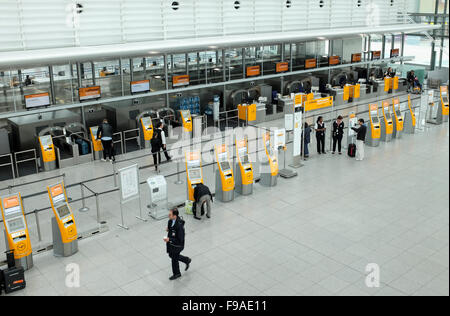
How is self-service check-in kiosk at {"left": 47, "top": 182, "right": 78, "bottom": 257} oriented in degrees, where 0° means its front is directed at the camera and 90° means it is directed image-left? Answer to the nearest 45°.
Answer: approximately 315°

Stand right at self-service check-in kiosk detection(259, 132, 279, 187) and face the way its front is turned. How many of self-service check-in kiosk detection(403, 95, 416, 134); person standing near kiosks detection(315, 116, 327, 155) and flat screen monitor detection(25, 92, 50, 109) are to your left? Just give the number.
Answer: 2

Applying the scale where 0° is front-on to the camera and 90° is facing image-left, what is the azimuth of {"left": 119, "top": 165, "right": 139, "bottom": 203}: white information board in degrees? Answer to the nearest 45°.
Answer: approximately 315°

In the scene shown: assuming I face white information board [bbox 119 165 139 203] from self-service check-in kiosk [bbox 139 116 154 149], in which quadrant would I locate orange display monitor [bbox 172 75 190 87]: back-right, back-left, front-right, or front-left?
back-left

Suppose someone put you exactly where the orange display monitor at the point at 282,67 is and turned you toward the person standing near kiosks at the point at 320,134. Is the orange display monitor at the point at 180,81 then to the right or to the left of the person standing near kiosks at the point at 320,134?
right

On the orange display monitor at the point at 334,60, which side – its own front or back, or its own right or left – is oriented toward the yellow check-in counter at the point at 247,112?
right

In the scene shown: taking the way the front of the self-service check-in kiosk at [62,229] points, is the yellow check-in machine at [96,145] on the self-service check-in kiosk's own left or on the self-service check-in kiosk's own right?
on the self-service check-in kiosk's own left
